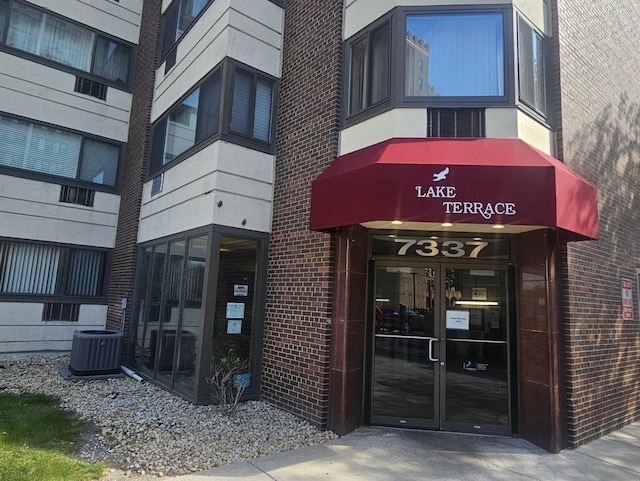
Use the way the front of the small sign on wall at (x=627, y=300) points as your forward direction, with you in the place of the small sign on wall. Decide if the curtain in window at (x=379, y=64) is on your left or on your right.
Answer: on your right

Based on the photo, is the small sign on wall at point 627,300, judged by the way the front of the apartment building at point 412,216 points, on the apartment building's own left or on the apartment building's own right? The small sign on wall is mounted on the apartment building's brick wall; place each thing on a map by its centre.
on the apartment building's own left

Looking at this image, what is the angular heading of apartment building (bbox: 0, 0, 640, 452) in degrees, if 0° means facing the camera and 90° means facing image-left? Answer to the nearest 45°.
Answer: approximately 0°

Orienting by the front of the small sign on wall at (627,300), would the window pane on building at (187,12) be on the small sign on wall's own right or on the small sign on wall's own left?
on the small sign on wall's own right

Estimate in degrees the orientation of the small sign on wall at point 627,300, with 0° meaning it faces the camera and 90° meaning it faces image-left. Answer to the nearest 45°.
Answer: approximately 315°

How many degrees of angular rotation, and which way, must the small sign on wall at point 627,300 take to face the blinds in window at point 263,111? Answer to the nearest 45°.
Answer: approximately 90° to its right

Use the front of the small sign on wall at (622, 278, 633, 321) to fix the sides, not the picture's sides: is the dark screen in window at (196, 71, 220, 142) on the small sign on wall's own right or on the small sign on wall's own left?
on the small sign on wall's own right
